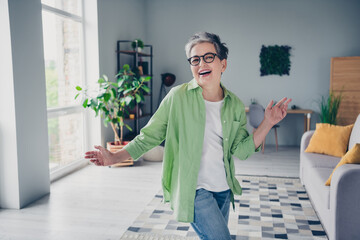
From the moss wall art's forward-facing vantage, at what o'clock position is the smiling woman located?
The smiling woman is roughly at 12 o'clock from the moss wall art.

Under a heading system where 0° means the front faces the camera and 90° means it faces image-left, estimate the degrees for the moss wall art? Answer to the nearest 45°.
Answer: approximately 0°

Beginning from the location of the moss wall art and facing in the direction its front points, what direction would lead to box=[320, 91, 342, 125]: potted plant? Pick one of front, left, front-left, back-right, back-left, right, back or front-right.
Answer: front-left

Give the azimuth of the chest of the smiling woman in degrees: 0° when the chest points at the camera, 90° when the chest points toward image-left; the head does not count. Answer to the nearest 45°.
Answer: approximately 0°

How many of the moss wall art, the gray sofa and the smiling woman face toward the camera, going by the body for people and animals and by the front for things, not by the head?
2

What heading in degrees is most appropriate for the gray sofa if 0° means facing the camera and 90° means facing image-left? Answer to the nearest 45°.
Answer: approximately 90°

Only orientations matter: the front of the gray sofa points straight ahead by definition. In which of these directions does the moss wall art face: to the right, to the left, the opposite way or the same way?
to the left
